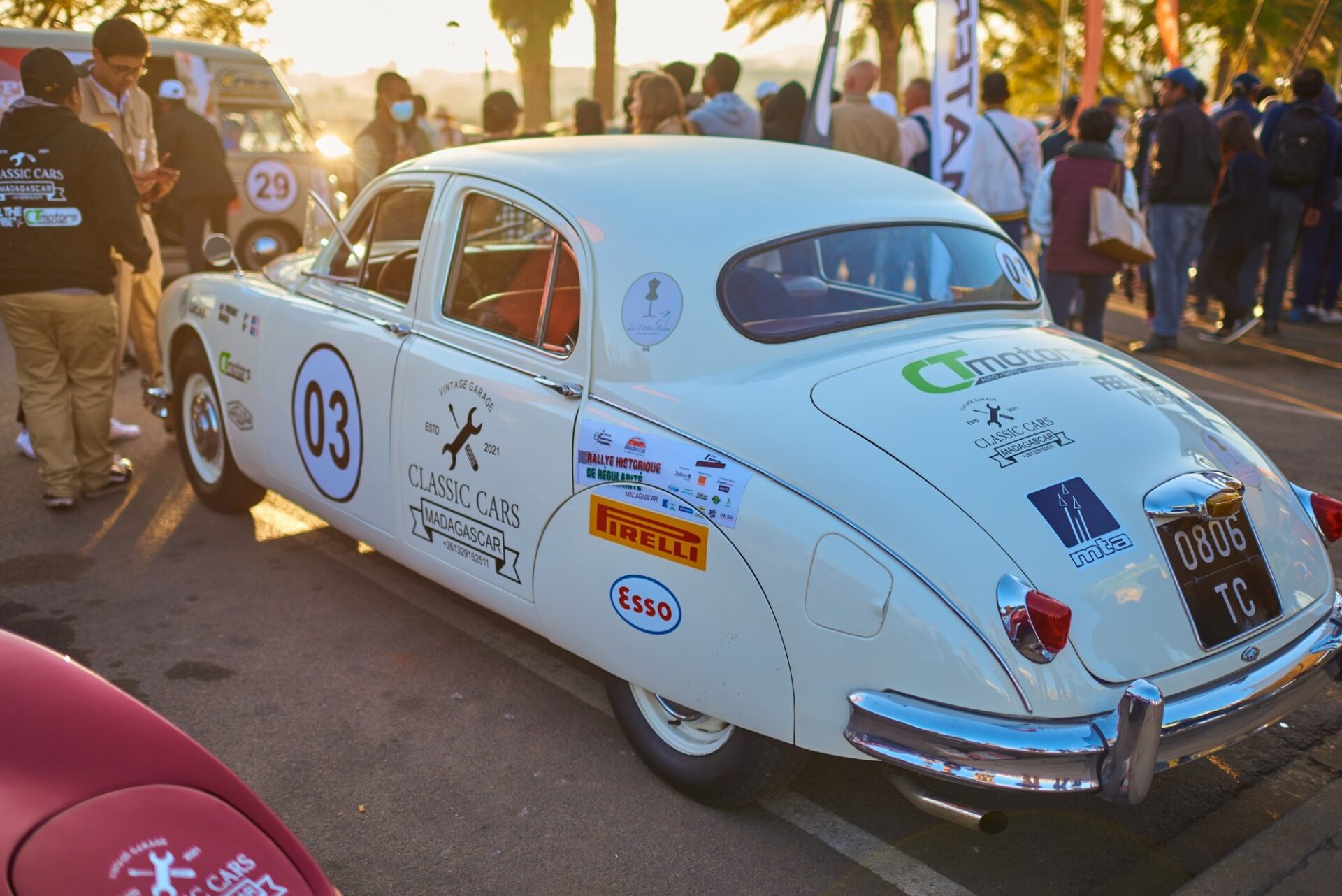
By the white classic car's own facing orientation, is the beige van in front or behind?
in front

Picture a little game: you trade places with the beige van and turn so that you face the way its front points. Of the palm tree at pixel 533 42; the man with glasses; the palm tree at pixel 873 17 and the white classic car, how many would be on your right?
2

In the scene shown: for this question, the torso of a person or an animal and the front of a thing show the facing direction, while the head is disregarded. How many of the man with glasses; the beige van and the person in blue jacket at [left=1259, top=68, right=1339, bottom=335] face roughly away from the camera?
1

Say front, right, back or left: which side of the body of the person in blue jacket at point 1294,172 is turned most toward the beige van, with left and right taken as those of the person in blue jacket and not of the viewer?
left

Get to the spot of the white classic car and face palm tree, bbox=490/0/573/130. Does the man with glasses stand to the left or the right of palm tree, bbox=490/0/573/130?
left

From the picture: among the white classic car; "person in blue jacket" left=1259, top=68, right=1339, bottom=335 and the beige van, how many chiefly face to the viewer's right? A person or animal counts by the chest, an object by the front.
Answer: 1

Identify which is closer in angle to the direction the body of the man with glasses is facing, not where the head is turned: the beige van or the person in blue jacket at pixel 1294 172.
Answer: the person in blue jacket

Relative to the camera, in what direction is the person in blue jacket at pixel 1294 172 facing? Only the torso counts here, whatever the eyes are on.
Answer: away from the camera

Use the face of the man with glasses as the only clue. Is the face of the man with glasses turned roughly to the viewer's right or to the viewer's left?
to the viewer's right

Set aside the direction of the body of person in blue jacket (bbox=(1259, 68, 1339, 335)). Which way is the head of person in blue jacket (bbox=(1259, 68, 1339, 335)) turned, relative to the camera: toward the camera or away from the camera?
away from the camera

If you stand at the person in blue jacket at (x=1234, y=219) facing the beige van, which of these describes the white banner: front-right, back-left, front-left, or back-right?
front-left

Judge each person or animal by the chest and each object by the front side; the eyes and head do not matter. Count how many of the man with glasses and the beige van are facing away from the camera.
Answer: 0

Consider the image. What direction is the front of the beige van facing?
to the viewer's right

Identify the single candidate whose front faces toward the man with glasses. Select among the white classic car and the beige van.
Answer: the white classic car

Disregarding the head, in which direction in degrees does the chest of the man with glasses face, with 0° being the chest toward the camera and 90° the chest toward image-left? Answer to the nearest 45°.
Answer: approximately 315°

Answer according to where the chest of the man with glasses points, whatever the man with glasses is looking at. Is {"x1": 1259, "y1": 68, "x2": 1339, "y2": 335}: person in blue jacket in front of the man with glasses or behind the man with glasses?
in front

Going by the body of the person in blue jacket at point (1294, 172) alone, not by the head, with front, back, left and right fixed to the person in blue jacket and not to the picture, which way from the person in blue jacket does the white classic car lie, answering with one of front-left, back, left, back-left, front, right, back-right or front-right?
back
